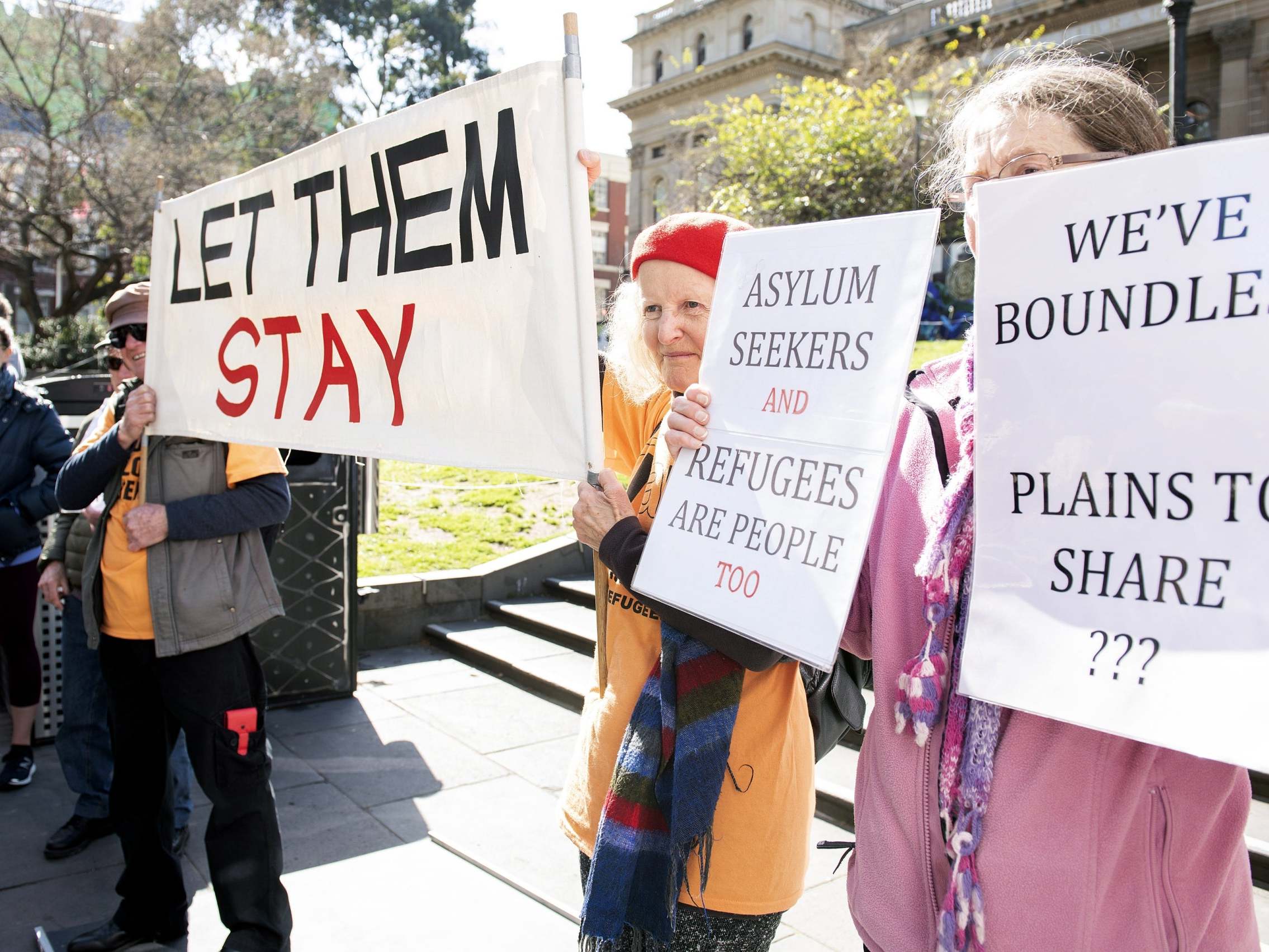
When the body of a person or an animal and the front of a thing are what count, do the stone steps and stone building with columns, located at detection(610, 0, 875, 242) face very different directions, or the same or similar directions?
same or similar directions

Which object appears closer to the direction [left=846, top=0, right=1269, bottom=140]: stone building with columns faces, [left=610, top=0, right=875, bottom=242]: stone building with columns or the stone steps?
the stone steps

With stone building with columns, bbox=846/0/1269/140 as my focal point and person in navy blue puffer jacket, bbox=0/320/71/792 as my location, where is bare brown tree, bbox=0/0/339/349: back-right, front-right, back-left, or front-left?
front-left

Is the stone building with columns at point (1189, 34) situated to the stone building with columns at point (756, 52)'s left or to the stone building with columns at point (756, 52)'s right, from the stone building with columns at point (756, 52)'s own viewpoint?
on its left

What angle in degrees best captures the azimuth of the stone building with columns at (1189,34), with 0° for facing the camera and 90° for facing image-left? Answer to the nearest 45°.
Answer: approximately 45°

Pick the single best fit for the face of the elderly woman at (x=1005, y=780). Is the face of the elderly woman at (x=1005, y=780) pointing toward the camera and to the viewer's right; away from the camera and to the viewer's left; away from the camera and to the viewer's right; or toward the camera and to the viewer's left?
toward the camera and to the viewer's left

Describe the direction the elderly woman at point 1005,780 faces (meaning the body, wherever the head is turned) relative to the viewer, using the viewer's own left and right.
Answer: facing the viewer and to the left of the viewer

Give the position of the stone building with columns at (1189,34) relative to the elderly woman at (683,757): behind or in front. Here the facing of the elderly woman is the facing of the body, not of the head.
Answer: behind

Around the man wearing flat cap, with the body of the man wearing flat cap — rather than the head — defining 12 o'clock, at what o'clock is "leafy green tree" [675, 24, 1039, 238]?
The leafy green tree is roughly at 6 o'clock from the man wearing flat cap.

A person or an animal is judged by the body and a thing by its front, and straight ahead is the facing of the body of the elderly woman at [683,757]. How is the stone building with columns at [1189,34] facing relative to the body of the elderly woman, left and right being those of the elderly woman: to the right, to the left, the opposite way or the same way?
the same way

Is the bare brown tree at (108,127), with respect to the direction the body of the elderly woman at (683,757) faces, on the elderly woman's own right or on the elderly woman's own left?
on the elderly woman's own right

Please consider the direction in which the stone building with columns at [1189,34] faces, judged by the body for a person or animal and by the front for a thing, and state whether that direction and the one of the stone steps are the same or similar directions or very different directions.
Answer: same or similar directions

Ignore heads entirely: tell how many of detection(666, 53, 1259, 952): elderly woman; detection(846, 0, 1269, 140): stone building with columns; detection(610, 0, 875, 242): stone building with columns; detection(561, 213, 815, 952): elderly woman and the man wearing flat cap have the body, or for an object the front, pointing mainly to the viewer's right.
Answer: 0

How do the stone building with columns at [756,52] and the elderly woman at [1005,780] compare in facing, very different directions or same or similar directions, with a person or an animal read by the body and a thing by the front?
same or similar directions
